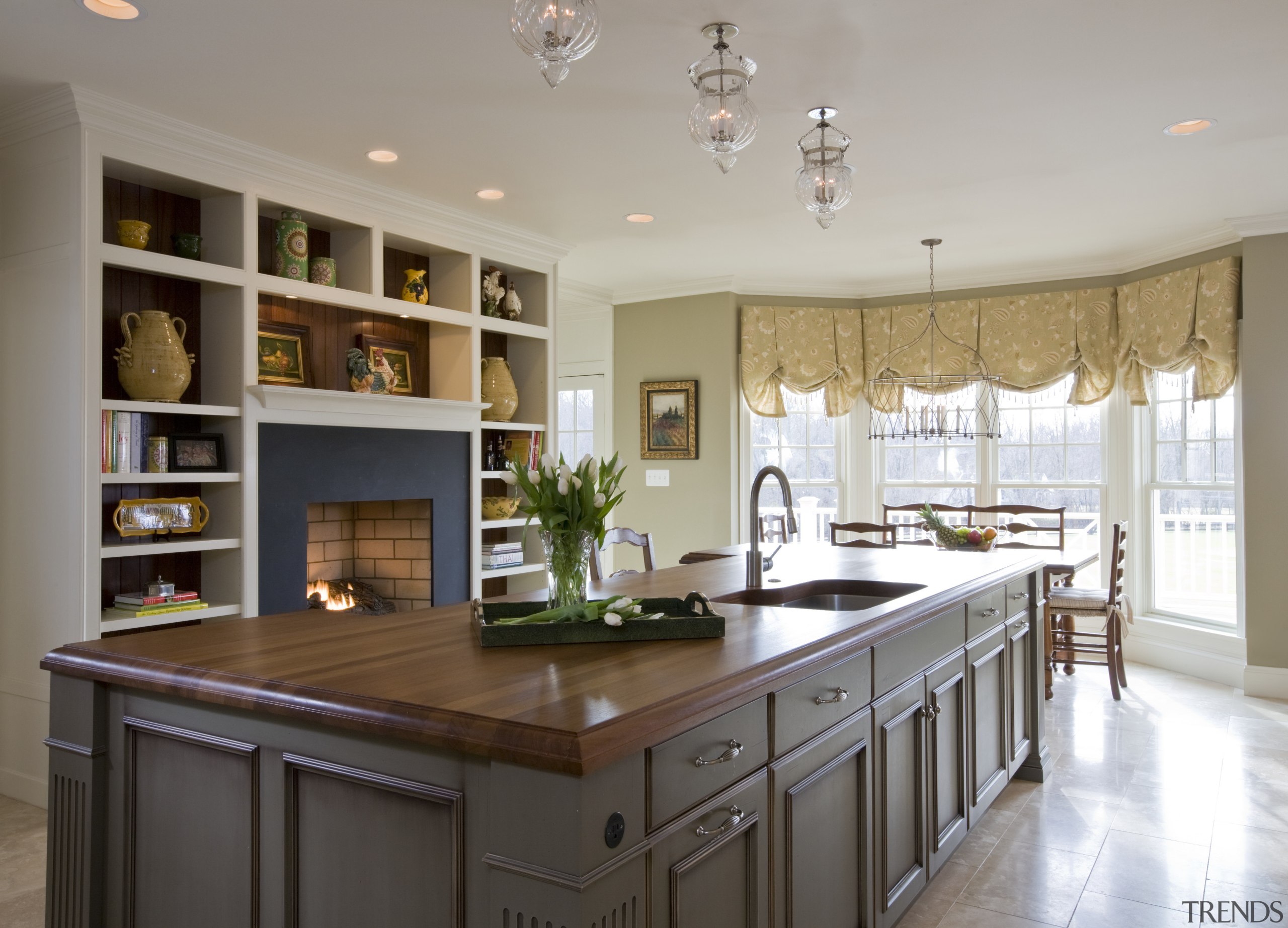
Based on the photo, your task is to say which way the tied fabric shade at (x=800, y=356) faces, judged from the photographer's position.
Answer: facing the viewer

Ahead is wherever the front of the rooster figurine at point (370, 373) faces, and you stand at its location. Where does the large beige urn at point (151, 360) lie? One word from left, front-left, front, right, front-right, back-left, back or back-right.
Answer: back-right

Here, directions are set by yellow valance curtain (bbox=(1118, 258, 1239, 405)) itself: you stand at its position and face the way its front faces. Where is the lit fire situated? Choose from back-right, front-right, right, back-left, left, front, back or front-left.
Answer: front

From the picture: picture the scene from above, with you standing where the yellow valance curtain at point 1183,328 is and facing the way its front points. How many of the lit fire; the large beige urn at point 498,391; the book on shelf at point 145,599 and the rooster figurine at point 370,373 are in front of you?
4

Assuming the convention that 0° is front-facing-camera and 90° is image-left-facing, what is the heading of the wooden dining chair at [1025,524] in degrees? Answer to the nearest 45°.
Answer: approximately 0°

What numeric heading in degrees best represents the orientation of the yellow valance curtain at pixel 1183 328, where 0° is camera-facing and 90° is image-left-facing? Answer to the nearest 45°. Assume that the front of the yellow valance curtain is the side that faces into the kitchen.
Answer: approximately 45°

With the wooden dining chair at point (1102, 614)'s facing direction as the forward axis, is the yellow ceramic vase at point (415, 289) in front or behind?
in front

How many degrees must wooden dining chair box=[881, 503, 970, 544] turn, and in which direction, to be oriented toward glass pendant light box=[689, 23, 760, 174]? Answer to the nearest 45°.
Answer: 0° — it already faces it

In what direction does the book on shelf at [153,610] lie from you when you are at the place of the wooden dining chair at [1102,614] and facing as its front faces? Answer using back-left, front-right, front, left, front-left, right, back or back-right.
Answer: front-left

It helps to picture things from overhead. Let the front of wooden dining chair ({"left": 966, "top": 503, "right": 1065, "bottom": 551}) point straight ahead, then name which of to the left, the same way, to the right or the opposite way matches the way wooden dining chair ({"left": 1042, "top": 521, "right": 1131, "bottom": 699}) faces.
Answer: to the right

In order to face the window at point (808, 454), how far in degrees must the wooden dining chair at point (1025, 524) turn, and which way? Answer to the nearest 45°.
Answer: approximately 90° to its right

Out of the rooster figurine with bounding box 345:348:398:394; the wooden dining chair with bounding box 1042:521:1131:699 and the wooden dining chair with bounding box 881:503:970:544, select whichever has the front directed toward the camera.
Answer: the wooden dining chair with bounding box 881:503:970:544

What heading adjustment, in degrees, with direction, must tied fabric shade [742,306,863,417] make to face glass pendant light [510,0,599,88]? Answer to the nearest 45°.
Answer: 0° — it already faces it

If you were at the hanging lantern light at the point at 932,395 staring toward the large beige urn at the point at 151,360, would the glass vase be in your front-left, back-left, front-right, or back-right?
front-left

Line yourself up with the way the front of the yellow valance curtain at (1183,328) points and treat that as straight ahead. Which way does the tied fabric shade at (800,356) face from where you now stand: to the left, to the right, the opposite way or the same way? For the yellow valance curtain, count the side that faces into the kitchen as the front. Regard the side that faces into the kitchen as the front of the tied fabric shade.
to the left

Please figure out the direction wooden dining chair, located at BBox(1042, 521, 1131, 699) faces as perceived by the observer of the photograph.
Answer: facing to the left of the viewer

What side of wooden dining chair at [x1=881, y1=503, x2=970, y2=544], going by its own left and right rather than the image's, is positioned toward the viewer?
front
